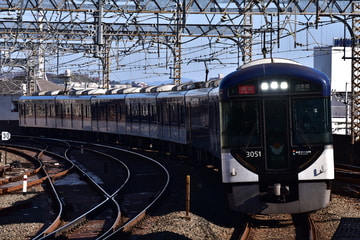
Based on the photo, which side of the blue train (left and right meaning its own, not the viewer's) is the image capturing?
front

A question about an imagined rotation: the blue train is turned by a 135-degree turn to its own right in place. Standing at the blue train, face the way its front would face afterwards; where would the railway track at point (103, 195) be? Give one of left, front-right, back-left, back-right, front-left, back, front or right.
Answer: front
